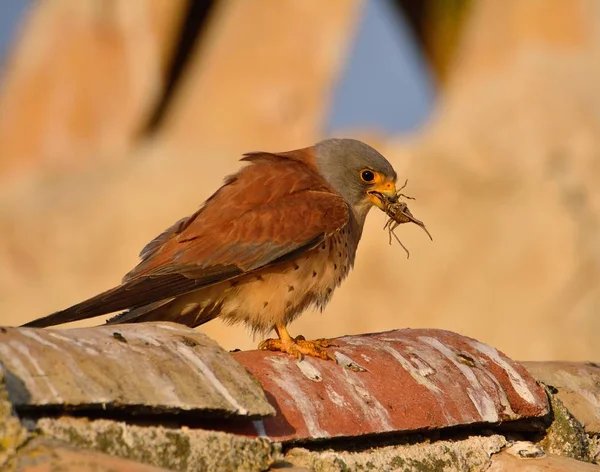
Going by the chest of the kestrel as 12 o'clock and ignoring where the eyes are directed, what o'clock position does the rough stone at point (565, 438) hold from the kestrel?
The rough stone is roughly at 1 o'clock from the kestrel.

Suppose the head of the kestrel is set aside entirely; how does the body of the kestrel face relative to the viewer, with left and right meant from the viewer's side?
facing to the right of the viewer

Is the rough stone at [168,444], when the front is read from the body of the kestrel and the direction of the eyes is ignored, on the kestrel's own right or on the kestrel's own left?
on the kestrel's own right

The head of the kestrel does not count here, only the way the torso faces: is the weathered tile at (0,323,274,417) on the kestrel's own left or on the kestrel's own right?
on the kestrel's own right
